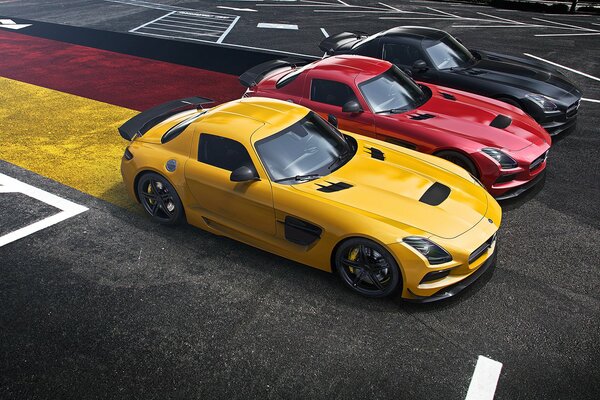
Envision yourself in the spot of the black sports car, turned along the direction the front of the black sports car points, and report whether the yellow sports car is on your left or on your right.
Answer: on your right

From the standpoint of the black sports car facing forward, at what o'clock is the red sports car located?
The red sports car is roughly at 2 o'clock from the black sports car.

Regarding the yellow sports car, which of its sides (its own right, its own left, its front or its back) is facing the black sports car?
left

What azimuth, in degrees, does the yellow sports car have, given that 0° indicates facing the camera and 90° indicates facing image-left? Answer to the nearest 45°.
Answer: approximately 315°

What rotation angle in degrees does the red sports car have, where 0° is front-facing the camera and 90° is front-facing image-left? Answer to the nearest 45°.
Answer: approximately 315°

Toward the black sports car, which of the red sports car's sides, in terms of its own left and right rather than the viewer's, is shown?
left

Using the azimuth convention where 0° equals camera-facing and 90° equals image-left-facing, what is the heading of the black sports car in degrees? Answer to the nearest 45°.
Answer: approximately 315°
